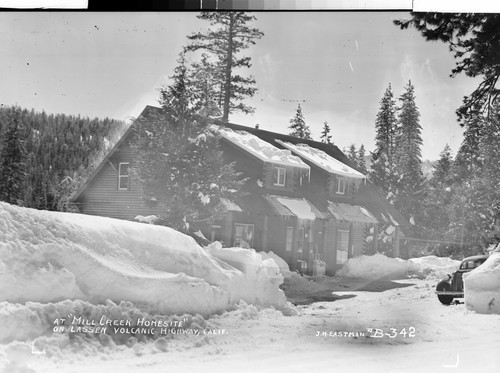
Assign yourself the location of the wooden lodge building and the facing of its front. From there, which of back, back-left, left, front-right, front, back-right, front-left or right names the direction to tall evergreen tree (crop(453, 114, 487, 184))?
front-left

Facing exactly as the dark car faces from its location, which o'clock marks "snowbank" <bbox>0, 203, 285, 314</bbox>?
The snowbank is roughly at 1 o'clock from the dark car.

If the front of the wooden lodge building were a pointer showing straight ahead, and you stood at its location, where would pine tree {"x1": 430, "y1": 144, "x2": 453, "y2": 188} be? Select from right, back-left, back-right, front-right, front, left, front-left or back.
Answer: front-left

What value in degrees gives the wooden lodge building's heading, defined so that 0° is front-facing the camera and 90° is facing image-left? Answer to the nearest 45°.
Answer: approximately 315°

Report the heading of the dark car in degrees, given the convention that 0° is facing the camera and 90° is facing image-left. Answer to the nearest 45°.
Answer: approximately 45°
